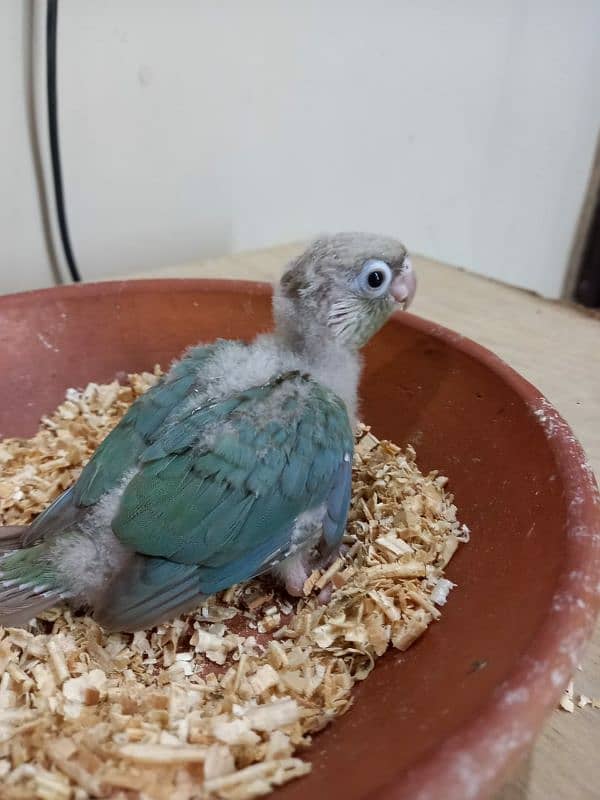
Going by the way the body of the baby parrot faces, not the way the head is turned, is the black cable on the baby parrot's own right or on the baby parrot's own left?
on the baby parrot's own left

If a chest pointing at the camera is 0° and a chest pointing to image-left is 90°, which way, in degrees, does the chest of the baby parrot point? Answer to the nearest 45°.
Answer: approximately 225°
